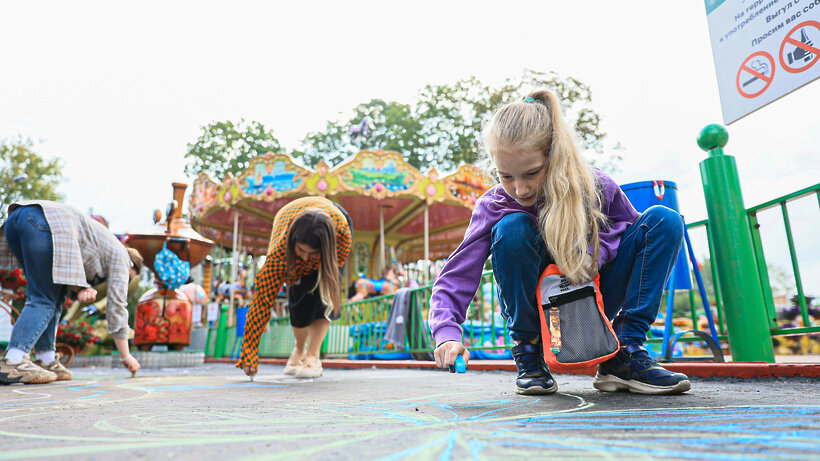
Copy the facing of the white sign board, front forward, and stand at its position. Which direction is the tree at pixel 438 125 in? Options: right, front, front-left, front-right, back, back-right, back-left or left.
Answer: right

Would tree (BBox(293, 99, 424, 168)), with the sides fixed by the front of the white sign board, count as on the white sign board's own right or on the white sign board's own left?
on the white sign board's own right

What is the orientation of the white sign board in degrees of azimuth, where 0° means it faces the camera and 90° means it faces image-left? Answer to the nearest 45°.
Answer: approximately 45°

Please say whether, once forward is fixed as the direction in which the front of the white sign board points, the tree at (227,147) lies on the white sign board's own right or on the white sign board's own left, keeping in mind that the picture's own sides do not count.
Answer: on the white sign board's own right
